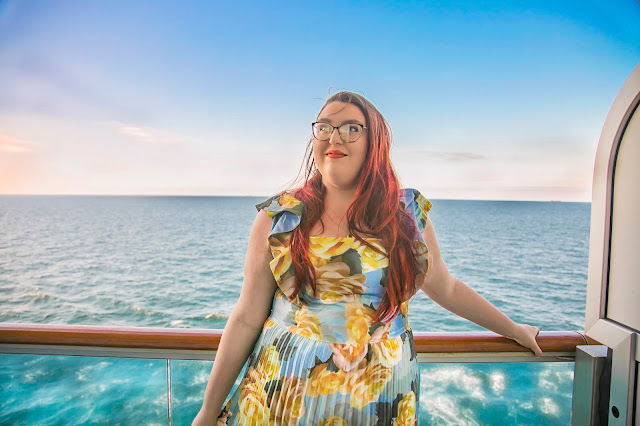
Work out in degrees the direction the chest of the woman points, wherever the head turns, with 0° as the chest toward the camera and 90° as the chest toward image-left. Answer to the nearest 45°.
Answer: approximately 0°

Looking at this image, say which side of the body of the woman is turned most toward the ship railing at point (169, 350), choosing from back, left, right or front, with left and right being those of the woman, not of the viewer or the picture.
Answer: right
